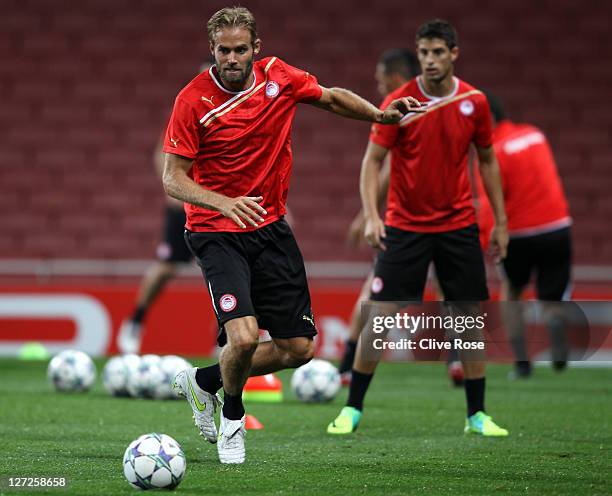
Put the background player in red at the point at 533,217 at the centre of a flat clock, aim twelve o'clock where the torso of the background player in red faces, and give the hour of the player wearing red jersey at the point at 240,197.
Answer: The player wearing red jersey is roughly at 8 o'clock from the background player in red.

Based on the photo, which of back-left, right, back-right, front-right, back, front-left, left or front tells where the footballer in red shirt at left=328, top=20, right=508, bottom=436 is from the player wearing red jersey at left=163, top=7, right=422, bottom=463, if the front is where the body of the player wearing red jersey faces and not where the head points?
back-left

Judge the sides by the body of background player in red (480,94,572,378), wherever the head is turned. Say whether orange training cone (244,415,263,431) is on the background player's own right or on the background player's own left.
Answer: on the background player's own left

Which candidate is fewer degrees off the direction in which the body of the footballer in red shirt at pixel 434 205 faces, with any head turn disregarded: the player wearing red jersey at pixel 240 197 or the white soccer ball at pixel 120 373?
the player wearing red jersey

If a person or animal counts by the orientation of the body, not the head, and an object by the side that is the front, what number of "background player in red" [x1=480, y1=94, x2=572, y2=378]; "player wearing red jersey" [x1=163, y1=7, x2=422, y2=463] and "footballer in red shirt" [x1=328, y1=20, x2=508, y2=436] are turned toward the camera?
2

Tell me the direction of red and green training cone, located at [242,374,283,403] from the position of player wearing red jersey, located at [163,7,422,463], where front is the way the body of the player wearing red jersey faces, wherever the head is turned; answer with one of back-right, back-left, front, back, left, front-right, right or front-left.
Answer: back

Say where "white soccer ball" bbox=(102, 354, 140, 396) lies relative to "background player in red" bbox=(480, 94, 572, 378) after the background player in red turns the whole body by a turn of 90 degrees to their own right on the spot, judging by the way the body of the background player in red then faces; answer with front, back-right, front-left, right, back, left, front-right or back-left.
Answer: back

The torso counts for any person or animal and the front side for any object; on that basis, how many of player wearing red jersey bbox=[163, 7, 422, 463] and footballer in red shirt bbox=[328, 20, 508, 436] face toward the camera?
2
